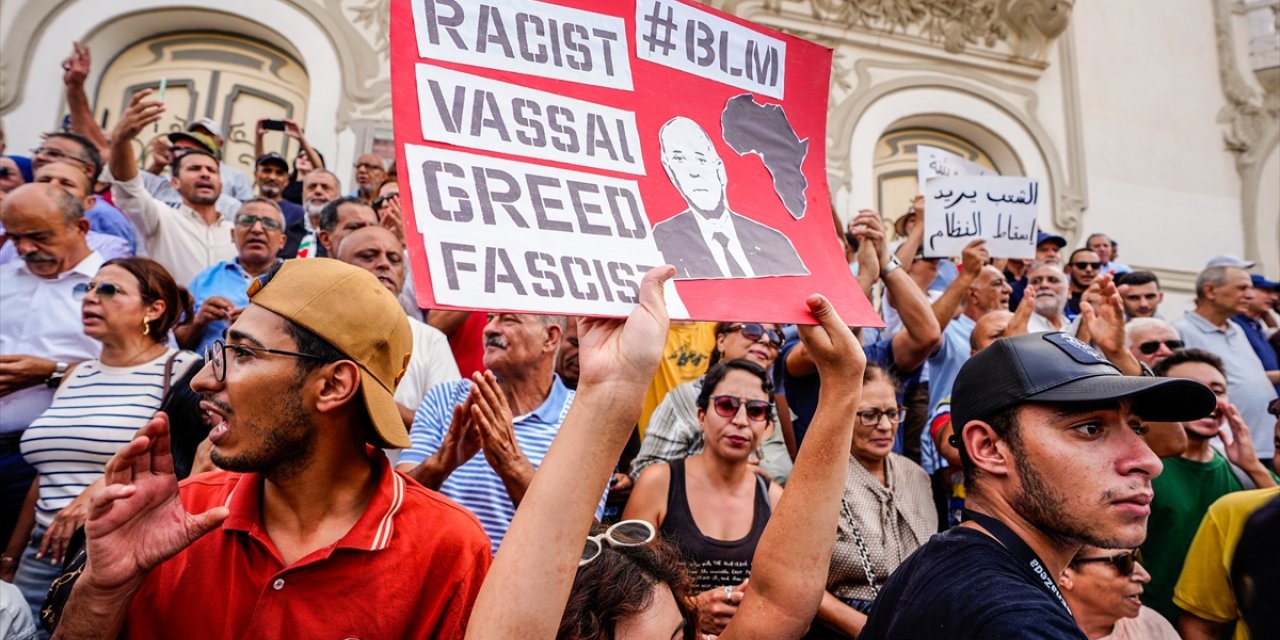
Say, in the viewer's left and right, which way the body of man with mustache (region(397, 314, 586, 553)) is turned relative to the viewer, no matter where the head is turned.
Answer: facing the viewer and to the left of the viewer

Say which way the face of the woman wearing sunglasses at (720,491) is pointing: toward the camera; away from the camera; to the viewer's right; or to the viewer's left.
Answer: toward the camera

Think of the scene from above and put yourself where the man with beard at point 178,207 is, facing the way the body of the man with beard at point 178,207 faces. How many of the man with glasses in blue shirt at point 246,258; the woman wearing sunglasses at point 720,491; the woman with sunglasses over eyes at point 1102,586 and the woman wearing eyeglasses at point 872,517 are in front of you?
4

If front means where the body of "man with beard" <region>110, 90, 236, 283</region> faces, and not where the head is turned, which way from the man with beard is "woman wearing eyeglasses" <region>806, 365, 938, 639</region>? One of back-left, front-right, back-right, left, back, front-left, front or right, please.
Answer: front

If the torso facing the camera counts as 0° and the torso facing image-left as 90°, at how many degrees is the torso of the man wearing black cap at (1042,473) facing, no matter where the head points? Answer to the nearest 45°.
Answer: approximately 270°

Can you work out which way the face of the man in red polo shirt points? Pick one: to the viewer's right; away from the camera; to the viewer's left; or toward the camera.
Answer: to the viewer's left

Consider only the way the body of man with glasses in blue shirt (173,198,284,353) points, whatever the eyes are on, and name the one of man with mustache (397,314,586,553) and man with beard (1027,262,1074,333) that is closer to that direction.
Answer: the man with mustache

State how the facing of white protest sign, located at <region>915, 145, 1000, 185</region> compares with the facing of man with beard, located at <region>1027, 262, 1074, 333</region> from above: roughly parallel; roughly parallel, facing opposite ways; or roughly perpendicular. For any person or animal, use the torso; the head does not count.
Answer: roughly parallel

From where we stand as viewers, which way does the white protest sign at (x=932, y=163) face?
facing the viewer

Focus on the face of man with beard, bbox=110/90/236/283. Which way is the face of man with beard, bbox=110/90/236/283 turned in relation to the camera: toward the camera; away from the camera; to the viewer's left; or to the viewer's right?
toward the camera

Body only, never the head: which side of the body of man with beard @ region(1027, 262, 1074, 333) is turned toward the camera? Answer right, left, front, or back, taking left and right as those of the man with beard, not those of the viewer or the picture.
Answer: front

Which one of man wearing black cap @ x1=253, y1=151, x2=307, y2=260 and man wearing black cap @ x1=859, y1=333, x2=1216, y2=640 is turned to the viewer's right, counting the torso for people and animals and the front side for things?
man wearing black cap @ x1=859, y1=333, x2=1216, y2=640

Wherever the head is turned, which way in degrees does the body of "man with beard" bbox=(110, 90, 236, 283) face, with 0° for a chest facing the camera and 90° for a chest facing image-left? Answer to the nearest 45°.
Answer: approximately 315°

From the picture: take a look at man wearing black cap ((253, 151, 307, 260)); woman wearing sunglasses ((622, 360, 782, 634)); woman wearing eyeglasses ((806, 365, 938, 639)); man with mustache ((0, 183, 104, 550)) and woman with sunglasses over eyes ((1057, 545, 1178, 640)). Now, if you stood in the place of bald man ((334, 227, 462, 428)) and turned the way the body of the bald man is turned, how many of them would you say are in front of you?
3

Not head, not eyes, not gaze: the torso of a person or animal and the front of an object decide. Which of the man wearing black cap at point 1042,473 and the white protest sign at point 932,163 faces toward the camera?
the white protest sign

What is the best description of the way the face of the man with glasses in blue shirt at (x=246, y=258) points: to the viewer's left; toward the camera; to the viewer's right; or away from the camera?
toward the camera

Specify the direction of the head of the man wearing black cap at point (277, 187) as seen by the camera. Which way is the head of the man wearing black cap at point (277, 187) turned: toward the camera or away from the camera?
toward the camera

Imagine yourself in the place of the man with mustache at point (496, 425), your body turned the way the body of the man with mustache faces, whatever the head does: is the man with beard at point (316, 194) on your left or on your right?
on your right
